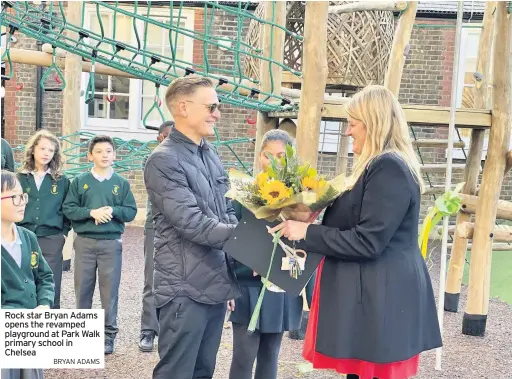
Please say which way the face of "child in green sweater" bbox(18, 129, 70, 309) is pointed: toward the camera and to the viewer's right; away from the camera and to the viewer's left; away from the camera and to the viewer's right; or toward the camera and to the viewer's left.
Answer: toward the camera and to the viewer's right

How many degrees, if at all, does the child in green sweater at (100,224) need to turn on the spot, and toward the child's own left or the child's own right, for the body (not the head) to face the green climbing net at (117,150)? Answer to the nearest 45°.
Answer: approximately 180°

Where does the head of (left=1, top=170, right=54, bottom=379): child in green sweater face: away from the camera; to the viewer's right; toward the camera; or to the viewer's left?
to the viewer's right

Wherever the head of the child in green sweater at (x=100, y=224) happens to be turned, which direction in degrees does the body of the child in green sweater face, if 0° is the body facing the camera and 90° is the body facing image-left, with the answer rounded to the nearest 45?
approximately 0°

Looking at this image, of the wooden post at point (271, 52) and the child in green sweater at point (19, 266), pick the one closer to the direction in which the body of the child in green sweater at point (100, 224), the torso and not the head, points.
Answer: the child in green sweater

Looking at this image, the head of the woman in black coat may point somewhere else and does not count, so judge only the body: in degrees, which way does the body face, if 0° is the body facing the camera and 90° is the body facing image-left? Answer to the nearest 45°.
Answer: approximately 90°

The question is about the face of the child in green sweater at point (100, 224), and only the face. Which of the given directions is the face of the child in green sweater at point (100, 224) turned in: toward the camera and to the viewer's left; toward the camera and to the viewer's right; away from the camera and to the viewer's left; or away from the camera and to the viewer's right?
toward the camera and to the viewer's right

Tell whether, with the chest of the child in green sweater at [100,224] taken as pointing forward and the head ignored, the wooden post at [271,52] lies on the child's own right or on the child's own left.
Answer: on the child's own left

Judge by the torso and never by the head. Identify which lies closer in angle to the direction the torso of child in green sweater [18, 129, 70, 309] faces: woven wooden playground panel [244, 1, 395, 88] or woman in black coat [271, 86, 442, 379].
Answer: the woman in black coat

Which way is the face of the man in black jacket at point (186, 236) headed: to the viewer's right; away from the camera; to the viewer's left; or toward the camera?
to the viewer's right

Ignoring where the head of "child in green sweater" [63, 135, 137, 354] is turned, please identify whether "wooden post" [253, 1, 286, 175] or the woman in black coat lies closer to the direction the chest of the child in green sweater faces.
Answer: the woman in black coat

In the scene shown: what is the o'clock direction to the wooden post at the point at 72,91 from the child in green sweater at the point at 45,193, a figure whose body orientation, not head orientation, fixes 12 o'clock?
The wooden post is roughly at 6 o'clock from the child in green sweater.
